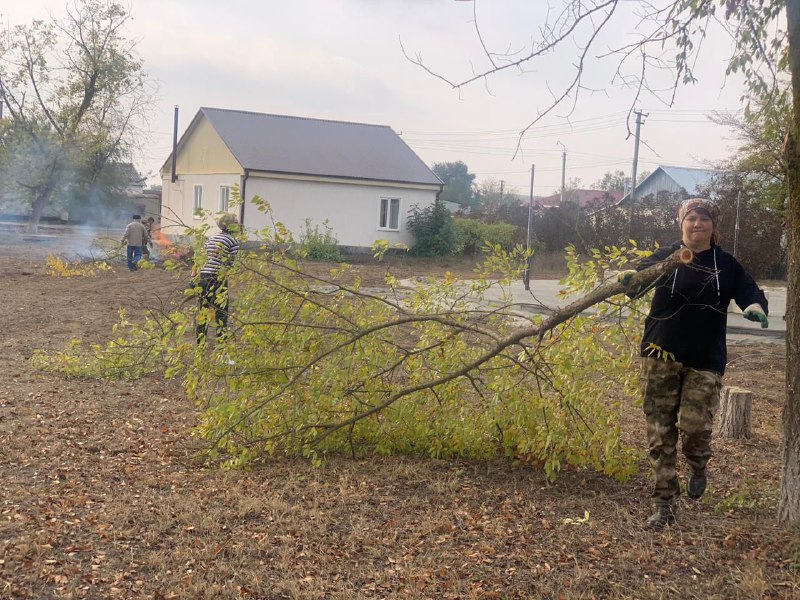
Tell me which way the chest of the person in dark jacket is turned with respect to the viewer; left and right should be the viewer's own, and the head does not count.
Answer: facing the viewer

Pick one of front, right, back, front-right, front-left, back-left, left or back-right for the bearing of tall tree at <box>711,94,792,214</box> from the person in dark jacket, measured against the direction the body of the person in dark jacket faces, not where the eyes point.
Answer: back

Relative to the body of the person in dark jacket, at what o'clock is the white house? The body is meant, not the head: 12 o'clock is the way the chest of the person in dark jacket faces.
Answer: The white house is roughly at 5 o'clock from the person in dark jacket.

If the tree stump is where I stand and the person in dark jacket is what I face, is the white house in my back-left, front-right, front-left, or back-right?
back-right

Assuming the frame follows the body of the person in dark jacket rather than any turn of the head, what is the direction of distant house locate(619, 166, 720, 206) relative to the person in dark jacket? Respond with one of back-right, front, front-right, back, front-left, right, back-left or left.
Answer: back

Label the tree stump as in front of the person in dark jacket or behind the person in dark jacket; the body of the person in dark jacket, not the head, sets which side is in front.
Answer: behind

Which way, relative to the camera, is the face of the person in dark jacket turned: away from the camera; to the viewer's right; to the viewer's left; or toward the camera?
toward the camera

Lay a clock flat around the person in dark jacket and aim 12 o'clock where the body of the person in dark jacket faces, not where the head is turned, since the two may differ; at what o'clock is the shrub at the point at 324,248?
The shrub is roughly at 5 o'clock from the person in dark jacket.

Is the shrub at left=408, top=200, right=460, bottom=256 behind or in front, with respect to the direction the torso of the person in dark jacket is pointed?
behind

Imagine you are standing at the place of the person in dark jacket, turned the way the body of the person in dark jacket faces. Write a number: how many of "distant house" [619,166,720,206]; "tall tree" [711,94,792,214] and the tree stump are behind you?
3
